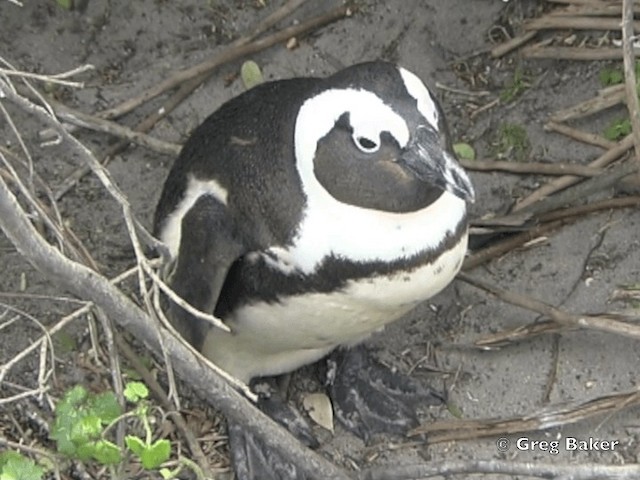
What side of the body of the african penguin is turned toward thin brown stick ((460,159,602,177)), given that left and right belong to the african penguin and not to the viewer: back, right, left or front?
left

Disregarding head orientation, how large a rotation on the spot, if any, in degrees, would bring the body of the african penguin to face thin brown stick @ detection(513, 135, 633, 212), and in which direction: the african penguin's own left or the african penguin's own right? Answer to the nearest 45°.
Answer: approximately 90° to the african penguin's own left

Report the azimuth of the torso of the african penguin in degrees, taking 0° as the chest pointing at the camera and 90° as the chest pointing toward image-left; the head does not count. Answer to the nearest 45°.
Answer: approximately 315°

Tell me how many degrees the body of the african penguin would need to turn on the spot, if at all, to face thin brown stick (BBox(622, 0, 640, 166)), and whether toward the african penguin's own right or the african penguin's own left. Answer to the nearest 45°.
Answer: approximately 45° to the african penguin's own left

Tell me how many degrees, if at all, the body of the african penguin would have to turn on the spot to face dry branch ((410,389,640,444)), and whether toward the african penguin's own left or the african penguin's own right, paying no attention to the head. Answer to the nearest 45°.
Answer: approximately 90° to the african penguin's own left

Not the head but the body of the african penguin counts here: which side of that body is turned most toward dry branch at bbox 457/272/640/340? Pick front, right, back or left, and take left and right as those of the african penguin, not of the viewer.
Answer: left

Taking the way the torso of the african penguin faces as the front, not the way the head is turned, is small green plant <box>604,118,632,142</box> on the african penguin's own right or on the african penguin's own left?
on the african penguin's own left

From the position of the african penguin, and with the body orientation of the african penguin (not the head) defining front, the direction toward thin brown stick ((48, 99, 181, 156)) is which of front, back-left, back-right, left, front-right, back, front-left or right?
back

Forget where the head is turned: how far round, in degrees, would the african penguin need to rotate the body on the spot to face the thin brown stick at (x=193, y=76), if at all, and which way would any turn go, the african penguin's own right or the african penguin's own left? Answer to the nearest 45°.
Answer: approximately 180°
